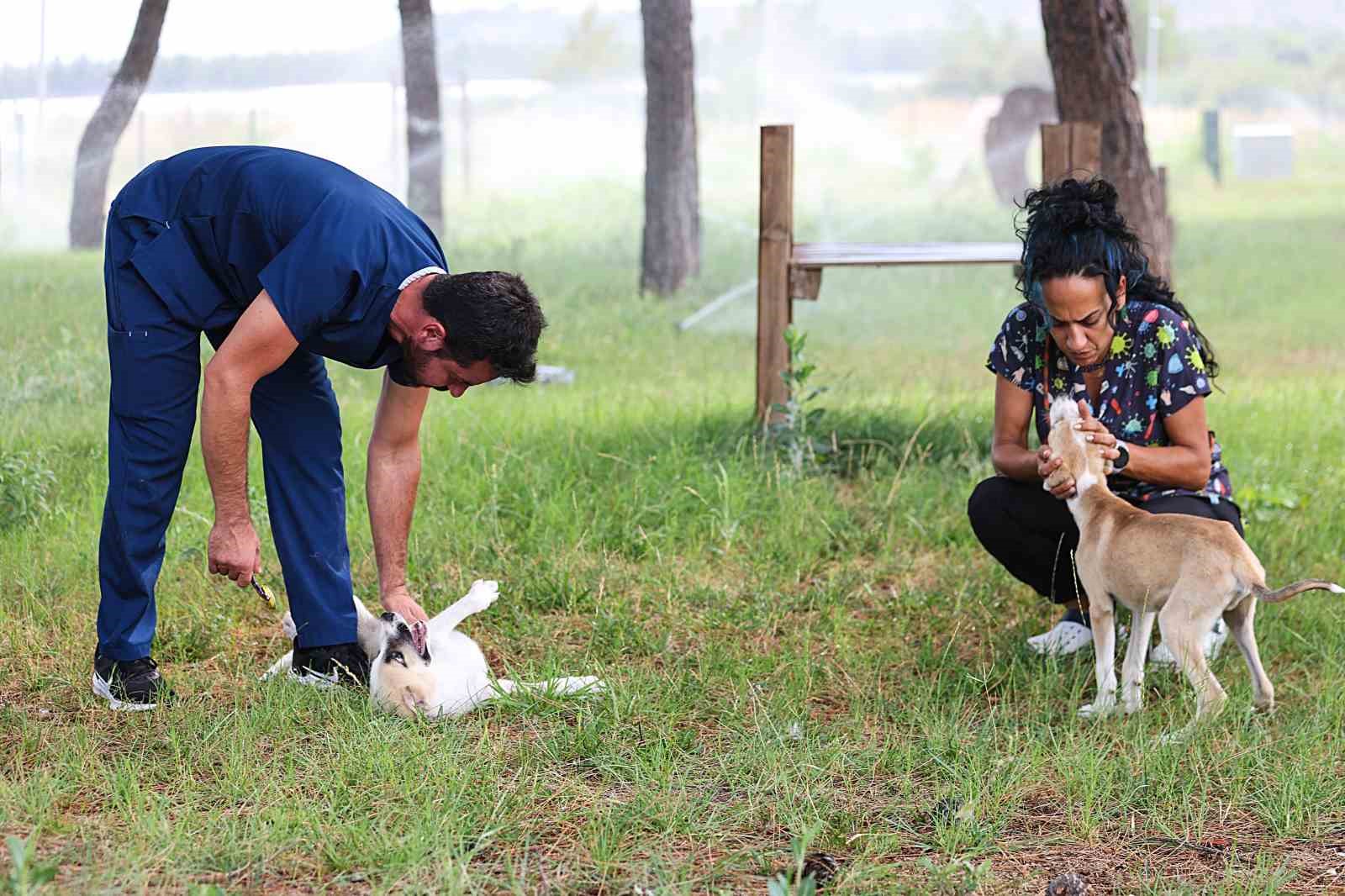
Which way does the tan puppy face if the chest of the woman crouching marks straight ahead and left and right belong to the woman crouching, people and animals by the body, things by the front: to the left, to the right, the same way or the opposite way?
to the right

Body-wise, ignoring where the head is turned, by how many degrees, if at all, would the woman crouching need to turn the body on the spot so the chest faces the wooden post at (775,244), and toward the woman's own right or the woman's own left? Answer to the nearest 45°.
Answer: approximately 90° to the woman's own right

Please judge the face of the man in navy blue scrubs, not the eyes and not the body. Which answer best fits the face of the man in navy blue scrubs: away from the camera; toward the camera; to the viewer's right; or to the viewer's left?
to the viewer's right

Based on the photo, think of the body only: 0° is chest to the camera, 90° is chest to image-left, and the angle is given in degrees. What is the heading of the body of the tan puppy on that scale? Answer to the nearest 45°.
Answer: approximately 135°

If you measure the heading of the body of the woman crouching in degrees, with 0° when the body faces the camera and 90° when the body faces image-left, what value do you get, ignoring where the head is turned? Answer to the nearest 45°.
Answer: approximately 45°

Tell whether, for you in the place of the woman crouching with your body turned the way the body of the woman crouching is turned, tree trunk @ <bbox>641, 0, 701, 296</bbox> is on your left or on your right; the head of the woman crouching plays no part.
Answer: on your right
